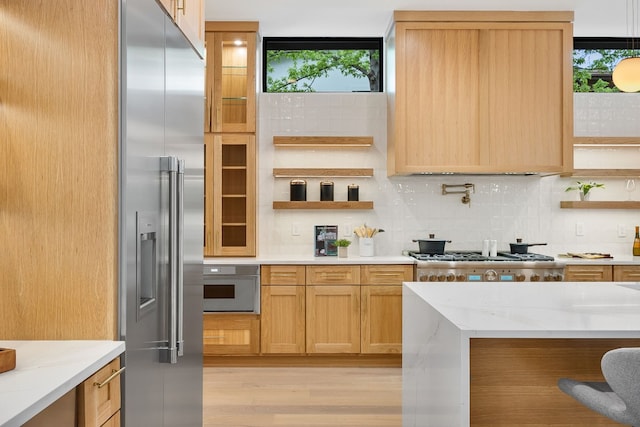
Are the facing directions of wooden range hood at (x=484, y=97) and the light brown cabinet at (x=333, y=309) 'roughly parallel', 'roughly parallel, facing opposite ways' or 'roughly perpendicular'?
roughly parallel

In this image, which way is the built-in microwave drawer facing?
toward the camera

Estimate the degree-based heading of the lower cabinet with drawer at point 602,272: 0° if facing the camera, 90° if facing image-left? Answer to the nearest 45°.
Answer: approximately 0°

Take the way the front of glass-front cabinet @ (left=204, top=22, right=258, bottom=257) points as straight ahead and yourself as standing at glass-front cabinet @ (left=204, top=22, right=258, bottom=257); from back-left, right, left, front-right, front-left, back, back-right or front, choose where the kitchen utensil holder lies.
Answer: left

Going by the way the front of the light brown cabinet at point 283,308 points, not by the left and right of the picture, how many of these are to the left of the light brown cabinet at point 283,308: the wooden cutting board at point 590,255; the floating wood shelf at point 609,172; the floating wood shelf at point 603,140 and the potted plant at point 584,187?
4

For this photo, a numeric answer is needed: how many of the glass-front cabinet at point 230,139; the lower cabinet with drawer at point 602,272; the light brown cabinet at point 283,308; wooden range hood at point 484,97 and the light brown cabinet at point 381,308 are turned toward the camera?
5

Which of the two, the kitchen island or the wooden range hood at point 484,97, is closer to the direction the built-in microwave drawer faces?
the kitchen island

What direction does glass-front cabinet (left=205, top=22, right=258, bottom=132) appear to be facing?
toward the camera

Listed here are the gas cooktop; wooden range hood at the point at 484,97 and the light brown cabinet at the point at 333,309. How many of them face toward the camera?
3

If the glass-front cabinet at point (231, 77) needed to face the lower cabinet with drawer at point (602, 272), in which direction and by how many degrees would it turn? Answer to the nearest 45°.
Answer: approximately 90° to its left
